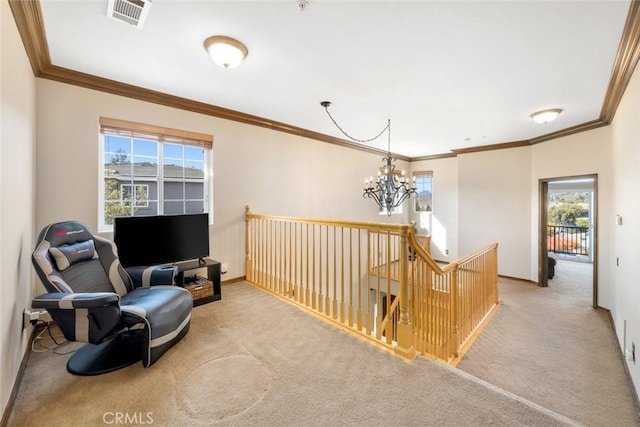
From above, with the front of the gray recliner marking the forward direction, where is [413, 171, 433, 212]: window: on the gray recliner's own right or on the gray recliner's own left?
on the gray recliner's own left

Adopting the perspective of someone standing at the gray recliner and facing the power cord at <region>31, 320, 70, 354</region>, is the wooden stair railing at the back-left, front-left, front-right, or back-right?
back-right

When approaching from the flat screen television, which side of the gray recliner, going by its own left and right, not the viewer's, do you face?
left

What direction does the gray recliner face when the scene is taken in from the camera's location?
facing the viewer and to the right of the viewer

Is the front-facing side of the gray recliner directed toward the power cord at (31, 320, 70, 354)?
no

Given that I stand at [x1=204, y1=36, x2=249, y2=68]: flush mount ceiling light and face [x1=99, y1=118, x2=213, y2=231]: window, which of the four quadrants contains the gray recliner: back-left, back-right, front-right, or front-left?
front-left

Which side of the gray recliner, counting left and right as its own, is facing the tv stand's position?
left

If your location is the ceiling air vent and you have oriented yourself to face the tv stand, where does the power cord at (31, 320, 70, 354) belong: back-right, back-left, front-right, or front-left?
front-left

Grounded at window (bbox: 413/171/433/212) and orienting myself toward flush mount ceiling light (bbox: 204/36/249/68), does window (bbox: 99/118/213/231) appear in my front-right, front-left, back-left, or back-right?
front-right

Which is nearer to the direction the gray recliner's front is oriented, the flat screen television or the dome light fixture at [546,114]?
the dome light fixture

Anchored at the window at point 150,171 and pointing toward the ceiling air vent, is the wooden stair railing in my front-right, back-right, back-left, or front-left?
front-left
